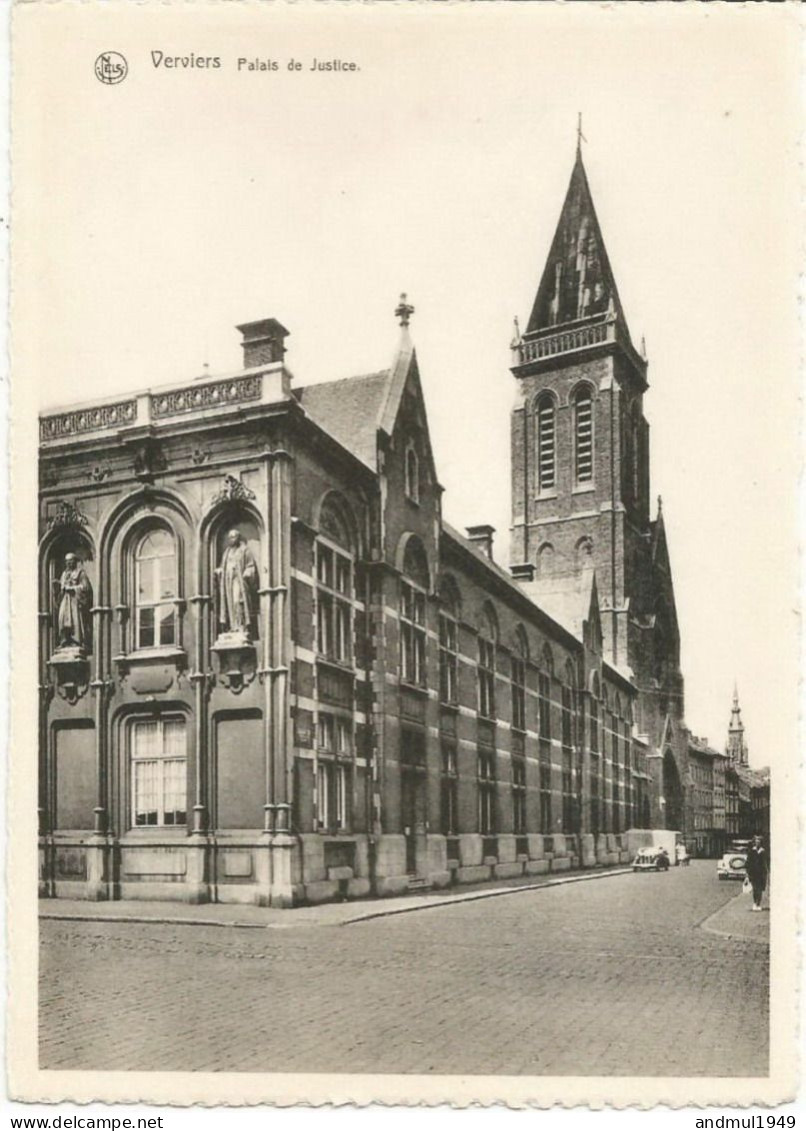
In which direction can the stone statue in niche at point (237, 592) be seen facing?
toward the camera

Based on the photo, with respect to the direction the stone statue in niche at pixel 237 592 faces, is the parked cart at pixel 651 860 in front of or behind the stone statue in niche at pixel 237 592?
behind
